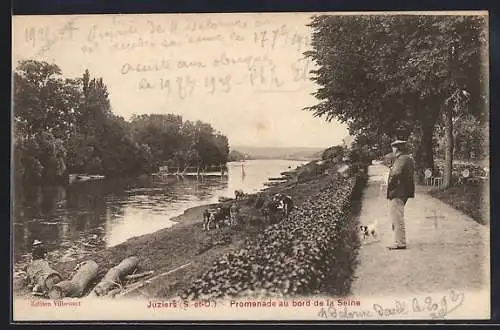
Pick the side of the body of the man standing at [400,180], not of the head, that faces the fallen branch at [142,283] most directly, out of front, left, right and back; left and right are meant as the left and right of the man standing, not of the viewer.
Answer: front

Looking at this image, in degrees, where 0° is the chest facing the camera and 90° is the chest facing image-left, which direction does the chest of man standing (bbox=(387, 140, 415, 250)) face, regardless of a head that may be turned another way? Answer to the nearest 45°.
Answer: approximately 90°

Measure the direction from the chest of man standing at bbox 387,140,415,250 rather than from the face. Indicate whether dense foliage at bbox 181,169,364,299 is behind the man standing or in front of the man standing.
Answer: in front

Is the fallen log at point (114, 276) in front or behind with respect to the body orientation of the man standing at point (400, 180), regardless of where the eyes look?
in front

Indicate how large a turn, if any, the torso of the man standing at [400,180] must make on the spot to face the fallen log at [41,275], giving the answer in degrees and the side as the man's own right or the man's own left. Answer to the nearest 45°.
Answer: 0° — they already face it
